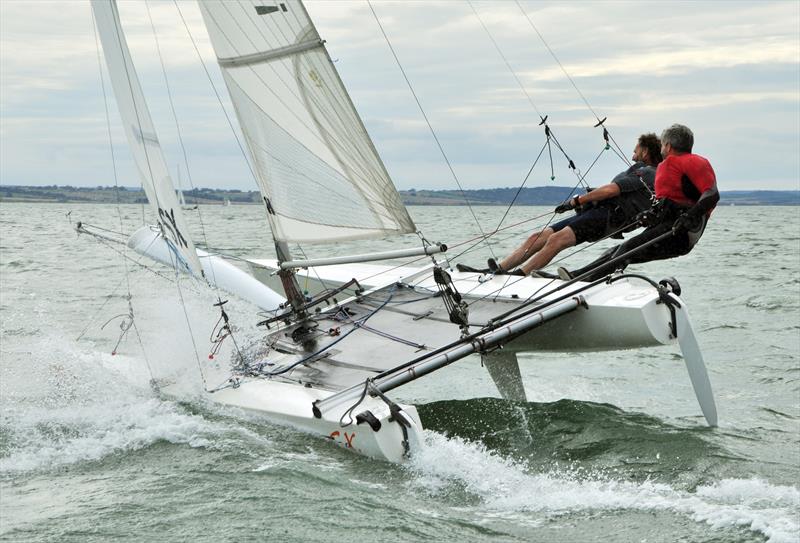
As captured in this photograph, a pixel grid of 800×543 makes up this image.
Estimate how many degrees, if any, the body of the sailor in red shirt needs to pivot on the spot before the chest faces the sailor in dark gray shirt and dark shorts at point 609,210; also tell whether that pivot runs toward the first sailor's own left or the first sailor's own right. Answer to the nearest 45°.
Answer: approximately 45° to the first sailor's own right

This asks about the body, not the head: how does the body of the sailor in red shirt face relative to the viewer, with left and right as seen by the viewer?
facing to the left of the viewer
